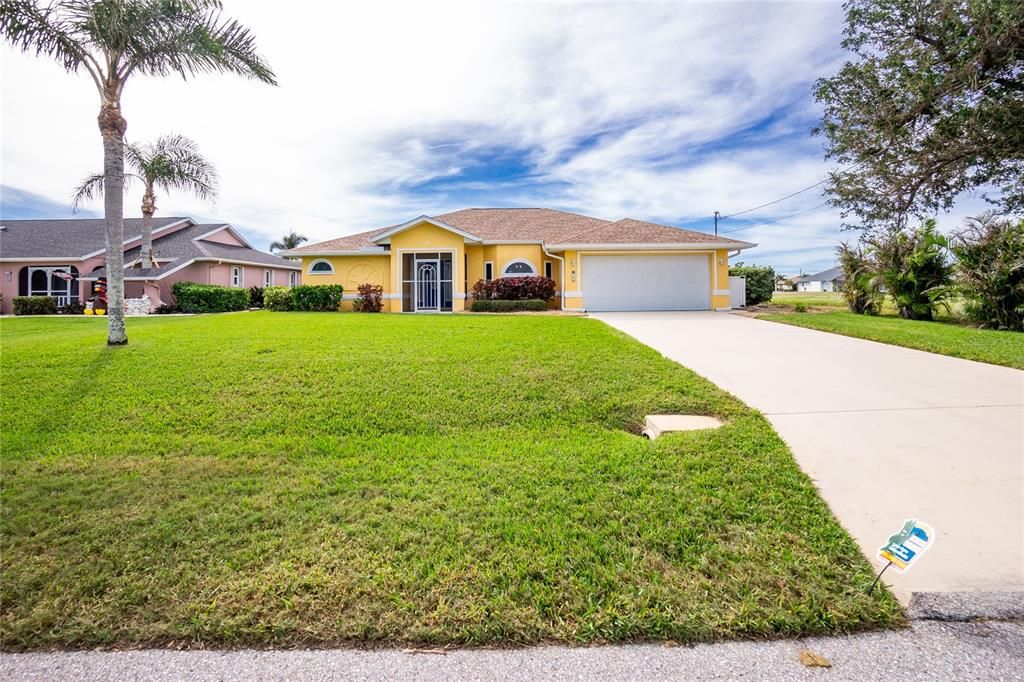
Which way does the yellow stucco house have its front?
toward the camera

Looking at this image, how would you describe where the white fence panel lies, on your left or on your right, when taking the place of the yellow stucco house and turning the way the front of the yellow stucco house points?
on your left

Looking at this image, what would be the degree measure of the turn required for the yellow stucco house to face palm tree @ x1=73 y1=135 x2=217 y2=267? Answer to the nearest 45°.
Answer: approximately 90° to its right

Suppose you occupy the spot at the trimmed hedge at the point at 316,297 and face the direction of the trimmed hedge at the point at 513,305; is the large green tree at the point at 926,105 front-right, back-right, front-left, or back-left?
front-right

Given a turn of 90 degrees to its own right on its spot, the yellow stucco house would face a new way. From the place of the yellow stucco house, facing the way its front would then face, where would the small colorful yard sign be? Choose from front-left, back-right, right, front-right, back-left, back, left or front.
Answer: left

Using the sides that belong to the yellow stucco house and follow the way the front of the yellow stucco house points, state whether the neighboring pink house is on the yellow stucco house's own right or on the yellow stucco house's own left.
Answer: on the yellow stucco house's own right

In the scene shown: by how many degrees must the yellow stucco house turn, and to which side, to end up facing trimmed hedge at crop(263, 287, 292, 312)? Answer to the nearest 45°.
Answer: approximately 90° to its right

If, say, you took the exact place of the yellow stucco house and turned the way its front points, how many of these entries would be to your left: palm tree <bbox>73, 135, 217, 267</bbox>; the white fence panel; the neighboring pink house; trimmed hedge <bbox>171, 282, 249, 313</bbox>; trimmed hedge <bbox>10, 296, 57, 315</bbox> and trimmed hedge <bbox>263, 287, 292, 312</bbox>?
1

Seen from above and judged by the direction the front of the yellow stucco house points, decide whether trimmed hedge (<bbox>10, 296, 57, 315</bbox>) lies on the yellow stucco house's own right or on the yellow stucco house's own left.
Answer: on the yellow stucco house's own right

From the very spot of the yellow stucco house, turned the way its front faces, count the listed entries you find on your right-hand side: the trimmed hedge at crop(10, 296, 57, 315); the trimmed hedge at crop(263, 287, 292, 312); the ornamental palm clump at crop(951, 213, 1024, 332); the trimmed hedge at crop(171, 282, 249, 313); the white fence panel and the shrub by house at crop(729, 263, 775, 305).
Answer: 3

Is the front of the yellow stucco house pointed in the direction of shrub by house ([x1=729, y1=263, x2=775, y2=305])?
no
